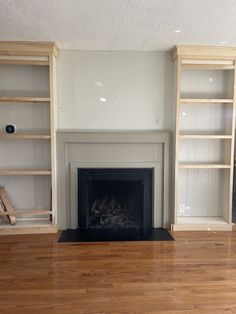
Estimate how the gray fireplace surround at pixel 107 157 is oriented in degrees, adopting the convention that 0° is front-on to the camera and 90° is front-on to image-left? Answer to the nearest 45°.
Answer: approximately 0°

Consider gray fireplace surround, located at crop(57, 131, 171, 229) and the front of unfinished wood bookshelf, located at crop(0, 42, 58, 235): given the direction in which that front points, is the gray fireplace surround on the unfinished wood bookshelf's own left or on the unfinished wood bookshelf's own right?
on the unfinished wood bookshelf's own left

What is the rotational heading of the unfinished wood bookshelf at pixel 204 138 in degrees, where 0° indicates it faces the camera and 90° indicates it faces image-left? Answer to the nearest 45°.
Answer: approximately 0°

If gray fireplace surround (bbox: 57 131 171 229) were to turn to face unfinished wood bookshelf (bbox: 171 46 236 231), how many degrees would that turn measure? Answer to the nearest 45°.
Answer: approximately 90° to its left

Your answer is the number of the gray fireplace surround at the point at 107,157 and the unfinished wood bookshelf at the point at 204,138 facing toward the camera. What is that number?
2

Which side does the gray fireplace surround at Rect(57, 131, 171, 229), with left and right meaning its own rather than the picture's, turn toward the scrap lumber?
right
